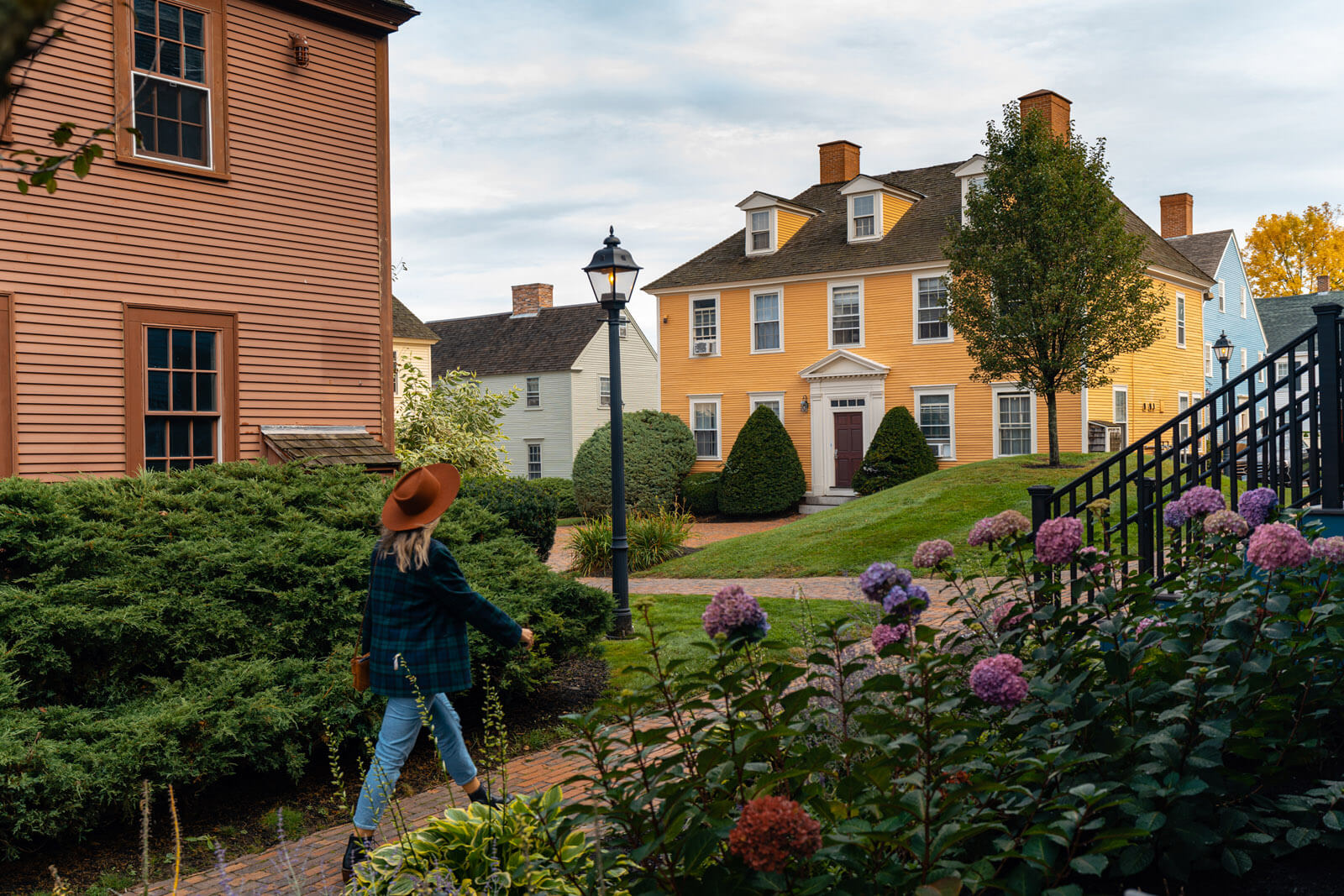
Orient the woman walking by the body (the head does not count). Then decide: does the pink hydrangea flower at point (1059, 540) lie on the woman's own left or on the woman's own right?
on the woman's own right

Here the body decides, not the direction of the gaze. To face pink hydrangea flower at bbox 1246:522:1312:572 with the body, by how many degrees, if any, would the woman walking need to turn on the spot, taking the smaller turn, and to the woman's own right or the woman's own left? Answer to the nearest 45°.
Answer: approximately 90° to the woman's own right

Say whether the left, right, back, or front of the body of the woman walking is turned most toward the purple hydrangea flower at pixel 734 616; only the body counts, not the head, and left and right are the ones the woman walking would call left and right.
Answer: right

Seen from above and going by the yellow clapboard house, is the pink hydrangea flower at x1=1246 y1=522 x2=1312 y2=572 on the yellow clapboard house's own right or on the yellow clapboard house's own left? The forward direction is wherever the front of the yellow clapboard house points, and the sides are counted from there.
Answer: on the yellow clapboard house's own left

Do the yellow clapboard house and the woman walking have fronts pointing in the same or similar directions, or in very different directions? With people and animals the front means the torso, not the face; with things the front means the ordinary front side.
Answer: very different directions

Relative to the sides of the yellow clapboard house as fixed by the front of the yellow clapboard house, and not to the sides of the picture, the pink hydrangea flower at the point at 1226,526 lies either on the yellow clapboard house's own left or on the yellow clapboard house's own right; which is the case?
on the yellow clapboard house's own left

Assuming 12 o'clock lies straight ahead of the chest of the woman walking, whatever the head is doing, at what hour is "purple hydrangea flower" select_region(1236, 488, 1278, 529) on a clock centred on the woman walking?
The purple hydrangea flower is roughly at 2 o'clock from the woman walking.

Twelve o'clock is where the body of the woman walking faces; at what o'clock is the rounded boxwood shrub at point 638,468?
The rounded boxwood shrub is roughly at 11 o'clock from the woman walking.

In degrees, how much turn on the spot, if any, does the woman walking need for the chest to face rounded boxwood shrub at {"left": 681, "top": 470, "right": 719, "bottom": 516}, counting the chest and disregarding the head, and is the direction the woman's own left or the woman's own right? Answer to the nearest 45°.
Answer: approximately 45° to the woman's own left

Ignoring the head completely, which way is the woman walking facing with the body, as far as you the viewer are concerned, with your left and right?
facing away from the viewer and to the right of the viewer
